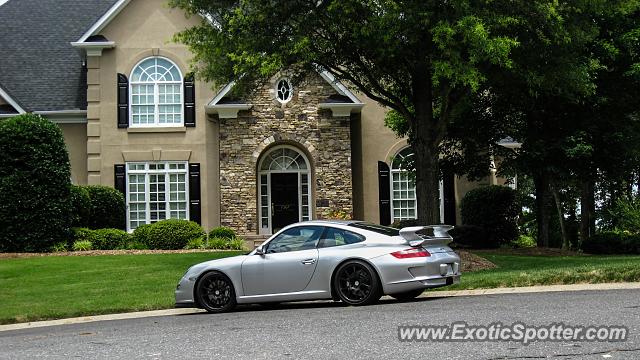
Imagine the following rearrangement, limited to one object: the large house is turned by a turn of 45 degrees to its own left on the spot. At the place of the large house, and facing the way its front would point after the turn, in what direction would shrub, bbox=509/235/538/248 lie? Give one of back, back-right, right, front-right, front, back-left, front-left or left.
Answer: front-left

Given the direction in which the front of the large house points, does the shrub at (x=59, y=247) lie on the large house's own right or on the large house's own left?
on the large house's own right

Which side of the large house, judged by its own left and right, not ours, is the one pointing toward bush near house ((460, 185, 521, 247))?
left

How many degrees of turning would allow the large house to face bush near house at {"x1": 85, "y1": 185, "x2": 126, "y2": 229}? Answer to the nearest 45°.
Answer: approximately 90° to its right

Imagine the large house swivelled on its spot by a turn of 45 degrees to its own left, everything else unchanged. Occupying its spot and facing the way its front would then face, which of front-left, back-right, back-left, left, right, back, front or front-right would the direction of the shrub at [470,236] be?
front-left

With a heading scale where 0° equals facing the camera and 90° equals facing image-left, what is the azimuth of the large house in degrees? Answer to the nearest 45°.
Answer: approximately 0°

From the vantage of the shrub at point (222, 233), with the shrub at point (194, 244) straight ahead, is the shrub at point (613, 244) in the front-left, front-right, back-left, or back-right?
back-left

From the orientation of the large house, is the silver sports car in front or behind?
in front

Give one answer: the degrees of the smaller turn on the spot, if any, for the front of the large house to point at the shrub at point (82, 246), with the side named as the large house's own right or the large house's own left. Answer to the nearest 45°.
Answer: approximately 45° to the large house's own right
